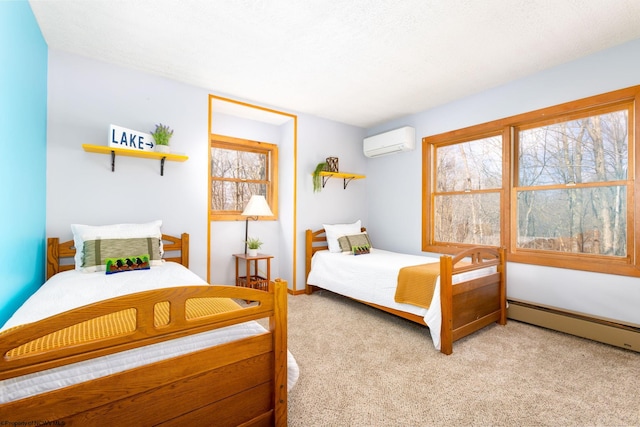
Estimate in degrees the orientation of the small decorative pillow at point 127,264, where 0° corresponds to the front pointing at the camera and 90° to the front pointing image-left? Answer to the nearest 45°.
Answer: approximately 0°

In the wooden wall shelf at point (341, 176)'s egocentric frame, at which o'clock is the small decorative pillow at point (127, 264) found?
The small decorative pillow is roughly at 3 o'clock from the wooden wall shelf.

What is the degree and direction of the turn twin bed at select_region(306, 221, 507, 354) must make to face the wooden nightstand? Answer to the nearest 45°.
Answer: approximately 135° to its right

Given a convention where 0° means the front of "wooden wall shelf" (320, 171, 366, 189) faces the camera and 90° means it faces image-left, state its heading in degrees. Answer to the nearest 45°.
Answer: approximately 315°

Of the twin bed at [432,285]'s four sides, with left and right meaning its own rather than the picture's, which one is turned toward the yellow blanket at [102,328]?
right

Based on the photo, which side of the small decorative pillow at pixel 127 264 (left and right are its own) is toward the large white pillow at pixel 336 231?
left
